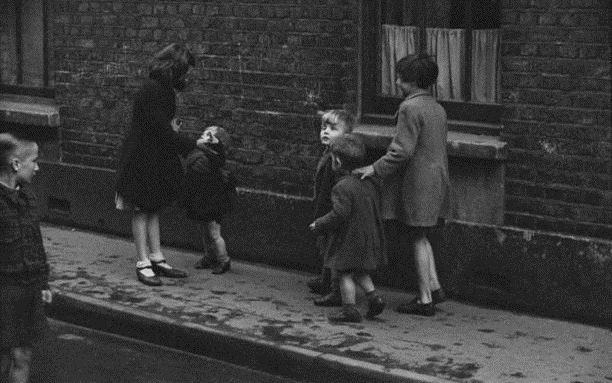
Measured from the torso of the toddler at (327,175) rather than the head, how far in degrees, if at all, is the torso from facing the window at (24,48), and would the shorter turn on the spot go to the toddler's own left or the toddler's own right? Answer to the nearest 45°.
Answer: approximately 90° to the toddler's own right

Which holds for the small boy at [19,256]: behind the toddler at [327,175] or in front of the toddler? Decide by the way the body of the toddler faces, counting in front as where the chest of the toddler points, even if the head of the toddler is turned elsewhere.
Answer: in front

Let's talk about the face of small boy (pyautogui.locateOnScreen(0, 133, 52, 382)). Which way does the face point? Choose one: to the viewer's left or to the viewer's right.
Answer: to the viewer's right

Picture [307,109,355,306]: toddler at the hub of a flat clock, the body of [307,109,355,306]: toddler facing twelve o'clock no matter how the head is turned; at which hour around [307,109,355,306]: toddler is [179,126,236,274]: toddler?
[179,126,236,274]: toddler is roughly at 3 o'clock from [307,109,355,306]: toddler.

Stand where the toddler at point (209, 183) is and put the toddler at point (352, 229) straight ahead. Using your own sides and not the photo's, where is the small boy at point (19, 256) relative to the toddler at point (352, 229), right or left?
right

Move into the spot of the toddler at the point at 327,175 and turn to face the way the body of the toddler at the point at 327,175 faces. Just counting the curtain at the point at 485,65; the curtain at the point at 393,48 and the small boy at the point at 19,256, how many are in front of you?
1

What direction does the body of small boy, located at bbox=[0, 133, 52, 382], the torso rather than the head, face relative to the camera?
to the viewer's right

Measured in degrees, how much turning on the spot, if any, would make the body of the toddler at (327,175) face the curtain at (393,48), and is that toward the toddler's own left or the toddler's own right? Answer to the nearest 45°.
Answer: approximately 180°

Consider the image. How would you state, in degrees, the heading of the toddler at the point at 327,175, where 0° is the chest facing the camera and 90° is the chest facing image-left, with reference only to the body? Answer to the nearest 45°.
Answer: approximately 45°

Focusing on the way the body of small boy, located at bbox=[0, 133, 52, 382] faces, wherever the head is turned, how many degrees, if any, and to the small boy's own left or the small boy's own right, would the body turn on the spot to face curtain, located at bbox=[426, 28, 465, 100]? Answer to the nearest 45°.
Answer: approximately 45° to the small boy's own left

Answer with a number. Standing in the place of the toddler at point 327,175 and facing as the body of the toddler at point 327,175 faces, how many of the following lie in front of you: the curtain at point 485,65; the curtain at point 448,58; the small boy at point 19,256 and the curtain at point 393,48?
1

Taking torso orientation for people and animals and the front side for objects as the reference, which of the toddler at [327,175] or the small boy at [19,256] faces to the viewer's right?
the small boy

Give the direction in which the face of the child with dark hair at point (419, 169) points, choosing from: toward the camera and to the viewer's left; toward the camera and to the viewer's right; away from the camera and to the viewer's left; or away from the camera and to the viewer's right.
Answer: away from the camera and to the viewer's left
